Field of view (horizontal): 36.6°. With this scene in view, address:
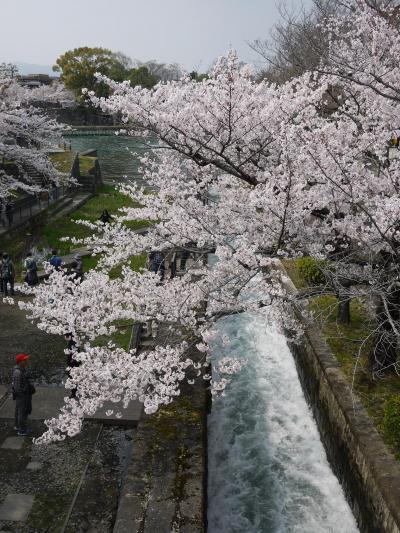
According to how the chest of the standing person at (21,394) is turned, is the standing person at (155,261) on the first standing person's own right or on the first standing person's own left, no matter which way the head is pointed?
on the first standing person's own left

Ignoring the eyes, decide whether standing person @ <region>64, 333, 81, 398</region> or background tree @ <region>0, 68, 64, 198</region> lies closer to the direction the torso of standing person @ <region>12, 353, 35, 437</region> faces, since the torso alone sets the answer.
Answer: the standing person

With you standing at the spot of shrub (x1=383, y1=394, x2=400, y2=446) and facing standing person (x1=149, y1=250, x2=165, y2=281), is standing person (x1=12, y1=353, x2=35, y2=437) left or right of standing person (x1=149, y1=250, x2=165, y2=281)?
left

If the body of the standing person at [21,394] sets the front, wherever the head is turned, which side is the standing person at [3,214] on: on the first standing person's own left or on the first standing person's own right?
on the first standing person's own left

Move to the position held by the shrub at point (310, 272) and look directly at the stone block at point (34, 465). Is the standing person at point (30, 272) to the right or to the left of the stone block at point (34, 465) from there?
right

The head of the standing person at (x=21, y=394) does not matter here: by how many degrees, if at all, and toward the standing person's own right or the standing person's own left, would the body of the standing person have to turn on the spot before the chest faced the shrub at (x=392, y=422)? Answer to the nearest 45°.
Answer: approximately 45° to the standing person's own right

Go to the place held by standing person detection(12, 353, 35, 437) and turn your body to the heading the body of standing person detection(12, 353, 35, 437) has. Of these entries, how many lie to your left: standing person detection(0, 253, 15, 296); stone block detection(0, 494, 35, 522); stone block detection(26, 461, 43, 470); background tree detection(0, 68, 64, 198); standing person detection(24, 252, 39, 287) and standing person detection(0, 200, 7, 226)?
4

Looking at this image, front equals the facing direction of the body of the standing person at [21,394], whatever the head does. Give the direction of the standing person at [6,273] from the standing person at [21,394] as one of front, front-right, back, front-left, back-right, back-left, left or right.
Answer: left

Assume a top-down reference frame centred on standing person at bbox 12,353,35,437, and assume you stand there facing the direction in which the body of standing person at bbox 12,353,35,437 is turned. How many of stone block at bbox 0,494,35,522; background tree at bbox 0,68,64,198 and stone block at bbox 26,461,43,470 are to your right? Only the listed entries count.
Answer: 2

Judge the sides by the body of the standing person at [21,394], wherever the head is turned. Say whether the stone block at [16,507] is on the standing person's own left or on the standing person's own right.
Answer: on the standing person's own right

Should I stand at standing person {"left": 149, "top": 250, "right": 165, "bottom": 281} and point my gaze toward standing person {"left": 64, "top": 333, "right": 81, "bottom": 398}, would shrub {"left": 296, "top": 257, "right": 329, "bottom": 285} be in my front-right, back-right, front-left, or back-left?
back-left

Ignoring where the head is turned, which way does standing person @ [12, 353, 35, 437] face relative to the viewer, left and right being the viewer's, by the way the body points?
facing to the right of the viewer
